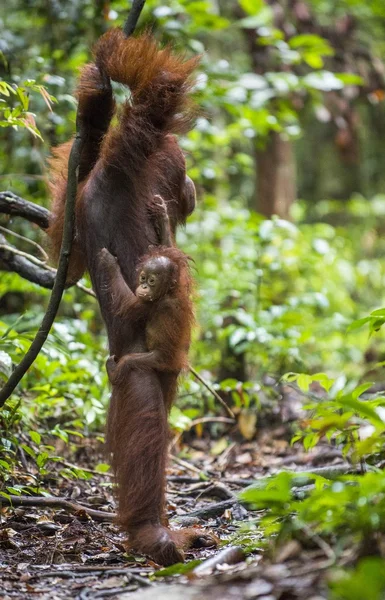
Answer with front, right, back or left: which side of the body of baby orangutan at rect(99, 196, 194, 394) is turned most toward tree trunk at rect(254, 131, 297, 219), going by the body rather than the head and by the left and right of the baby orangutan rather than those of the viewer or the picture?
right

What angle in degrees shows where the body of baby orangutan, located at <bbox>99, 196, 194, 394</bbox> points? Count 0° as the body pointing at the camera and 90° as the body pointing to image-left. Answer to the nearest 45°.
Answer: approximately 90°

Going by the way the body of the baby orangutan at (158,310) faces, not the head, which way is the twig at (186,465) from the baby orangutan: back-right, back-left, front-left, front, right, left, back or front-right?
right
